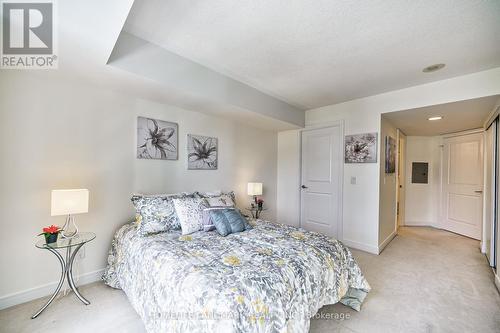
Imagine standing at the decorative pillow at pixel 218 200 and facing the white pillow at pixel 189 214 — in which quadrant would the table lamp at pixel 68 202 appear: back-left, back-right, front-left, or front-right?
front-right

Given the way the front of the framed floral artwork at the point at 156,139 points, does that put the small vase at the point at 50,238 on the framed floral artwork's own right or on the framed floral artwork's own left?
on the framed floral artwork's own right

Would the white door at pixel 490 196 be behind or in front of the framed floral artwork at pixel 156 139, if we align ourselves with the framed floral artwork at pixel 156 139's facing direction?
in front

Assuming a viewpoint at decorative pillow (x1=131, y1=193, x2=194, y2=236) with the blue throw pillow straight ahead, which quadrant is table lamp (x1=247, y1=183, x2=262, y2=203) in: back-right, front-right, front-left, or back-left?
front-left

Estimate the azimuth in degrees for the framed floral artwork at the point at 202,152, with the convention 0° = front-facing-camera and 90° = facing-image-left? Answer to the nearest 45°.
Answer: approximately 315°

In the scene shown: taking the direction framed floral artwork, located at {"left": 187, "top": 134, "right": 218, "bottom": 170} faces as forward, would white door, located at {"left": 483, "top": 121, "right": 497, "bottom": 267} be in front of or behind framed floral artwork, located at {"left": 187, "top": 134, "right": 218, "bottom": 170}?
in front

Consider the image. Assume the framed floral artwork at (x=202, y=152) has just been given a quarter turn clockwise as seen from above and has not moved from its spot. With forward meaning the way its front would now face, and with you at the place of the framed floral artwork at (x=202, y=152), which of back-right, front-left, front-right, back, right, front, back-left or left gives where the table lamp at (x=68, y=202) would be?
front

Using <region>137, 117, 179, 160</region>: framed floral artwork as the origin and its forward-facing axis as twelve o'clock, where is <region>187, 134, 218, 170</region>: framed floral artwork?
<region>187, 134, 218, 170</region>: framed floral artwork is roughly at 10 o'clock from <region>137, 117, 179, 160</region>: framed floral artwork.

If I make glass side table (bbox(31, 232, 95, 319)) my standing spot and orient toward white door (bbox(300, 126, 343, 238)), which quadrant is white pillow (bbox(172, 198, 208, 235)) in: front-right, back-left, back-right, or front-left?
front-right

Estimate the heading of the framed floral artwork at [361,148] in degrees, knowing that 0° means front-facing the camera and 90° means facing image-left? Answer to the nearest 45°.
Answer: approximately 45°

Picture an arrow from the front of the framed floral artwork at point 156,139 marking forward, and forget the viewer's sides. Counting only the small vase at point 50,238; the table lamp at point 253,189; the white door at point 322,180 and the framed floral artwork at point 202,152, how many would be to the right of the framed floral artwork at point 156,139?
1

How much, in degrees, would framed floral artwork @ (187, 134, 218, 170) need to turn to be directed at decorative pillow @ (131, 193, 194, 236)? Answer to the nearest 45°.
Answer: approximately 90° to its right

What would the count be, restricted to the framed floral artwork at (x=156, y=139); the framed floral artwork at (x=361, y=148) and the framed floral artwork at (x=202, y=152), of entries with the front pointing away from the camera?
0

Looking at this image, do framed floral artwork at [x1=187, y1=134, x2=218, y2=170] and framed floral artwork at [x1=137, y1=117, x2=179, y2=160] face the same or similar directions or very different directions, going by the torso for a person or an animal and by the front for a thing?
same or similar directions

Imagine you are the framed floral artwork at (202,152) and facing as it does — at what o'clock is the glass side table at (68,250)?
The glass side table is roughly at 3 o'clock from the framed floral artwork.

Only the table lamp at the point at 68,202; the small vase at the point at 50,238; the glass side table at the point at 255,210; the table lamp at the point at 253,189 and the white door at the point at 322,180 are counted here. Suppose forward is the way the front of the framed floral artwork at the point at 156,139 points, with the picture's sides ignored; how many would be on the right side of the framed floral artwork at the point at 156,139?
2

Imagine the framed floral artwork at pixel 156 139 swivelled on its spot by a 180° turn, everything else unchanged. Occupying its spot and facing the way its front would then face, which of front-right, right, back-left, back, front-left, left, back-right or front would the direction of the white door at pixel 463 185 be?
back-right
